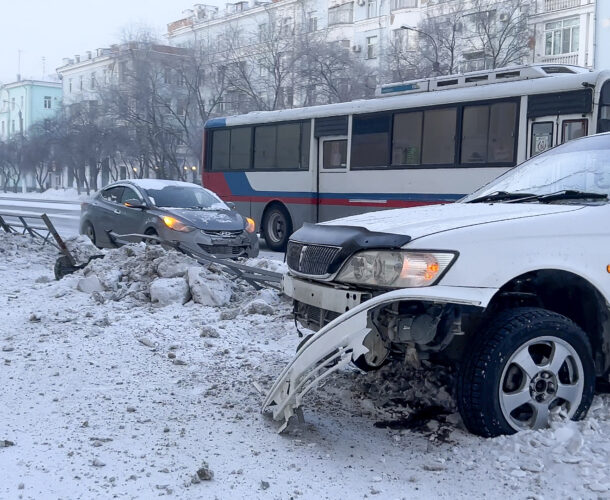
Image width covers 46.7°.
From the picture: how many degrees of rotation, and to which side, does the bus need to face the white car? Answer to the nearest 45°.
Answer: approximately 45° to its right

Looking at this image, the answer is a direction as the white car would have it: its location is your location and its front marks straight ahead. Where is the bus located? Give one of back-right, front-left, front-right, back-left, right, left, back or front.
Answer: back-right

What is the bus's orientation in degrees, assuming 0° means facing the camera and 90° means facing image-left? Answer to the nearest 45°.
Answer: approximately 315°

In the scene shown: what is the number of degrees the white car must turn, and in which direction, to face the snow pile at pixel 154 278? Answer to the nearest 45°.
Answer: approximately 90° to its right

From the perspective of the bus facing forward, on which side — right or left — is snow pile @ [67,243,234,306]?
on its right

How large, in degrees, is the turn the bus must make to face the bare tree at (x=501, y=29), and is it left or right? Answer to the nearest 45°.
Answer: approximately 135° to its left

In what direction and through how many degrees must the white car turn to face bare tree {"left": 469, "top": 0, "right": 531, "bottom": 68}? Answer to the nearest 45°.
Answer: approximately 135° to its right

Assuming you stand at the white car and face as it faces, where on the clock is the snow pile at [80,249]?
The snow pile is roughly at 3 o'clock from the white car.

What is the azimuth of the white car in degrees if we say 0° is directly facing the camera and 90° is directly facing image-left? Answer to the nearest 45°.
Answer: approximately 45°
